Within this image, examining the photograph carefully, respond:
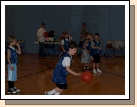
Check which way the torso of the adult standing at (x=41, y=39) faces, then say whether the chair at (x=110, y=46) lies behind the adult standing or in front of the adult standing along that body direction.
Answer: in front
